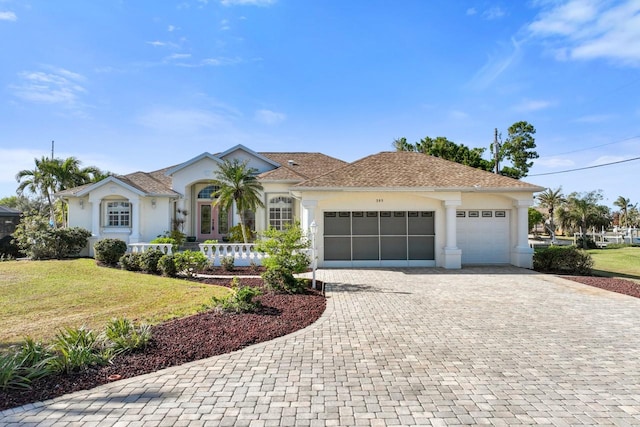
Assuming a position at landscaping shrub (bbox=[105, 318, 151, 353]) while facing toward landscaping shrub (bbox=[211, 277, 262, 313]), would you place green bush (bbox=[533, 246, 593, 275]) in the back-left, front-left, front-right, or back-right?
front-right

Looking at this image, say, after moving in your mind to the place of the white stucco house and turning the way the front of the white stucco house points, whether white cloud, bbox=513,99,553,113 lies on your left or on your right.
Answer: on your left

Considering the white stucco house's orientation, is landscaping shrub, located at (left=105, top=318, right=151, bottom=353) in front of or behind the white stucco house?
in front

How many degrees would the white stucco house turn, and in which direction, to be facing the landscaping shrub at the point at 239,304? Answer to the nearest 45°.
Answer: approximately 45° to its right

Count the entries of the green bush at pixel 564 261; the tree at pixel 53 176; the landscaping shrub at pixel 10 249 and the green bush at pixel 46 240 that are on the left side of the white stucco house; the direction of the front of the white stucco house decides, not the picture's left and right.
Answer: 1

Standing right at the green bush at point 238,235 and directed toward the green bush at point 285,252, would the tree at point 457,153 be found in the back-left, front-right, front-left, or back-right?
back-left

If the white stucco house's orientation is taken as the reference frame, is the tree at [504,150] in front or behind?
behind

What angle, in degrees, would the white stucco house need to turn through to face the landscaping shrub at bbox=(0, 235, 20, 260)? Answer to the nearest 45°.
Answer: approximately 90° to its right

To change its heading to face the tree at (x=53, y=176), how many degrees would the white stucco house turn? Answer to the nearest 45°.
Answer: approximately 135° to its right

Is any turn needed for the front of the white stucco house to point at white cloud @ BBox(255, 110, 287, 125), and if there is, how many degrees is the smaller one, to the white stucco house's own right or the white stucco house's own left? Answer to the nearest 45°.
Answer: approximately 135° to the white stucco house's own right

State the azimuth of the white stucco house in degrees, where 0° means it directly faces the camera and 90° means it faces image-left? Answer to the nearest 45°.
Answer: approximately 0°

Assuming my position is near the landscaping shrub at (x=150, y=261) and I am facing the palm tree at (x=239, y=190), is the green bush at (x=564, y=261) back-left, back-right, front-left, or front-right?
front-right

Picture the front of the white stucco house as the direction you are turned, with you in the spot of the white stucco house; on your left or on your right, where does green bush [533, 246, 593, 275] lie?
on your left
